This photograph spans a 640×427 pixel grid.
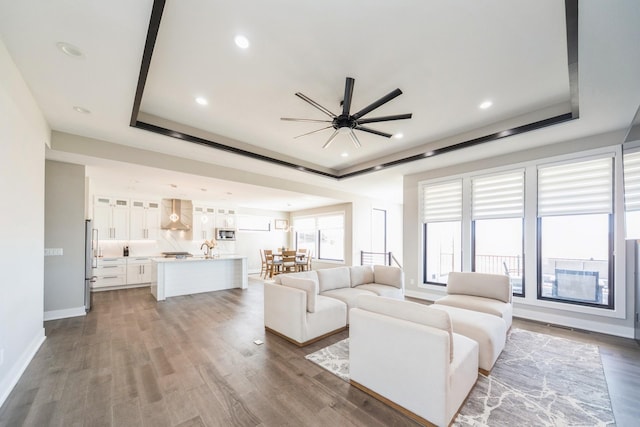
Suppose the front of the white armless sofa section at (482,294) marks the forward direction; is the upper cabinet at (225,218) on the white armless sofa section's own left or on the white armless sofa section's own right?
on the white armless sofa section's own right

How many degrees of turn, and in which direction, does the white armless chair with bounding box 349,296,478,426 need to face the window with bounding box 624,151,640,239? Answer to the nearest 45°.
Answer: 0° — it already faces it

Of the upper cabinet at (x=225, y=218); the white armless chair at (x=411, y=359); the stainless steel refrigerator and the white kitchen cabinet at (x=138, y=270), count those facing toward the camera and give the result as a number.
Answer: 2

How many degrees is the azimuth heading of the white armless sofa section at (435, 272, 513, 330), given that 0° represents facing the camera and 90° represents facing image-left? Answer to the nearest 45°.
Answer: approximately 45°

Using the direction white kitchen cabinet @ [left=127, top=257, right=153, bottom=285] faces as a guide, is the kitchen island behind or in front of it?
in front

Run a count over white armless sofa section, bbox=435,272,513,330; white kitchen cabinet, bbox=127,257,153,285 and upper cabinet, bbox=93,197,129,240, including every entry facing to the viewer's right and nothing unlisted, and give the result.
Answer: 0

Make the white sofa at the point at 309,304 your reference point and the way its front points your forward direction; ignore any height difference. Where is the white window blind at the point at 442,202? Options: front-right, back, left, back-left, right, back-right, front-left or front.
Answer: left

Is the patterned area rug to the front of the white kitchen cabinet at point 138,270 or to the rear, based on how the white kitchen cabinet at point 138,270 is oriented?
to the front

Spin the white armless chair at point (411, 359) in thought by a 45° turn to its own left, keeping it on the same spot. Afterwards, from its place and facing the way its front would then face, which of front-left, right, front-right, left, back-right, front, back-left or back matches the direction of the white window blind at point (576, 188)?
front-right

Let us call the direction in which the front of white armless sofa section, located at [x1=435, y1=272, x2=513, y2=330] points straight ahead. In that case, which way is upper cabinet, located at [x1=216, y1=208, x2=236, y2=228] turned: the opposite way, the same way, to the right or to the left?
to the left

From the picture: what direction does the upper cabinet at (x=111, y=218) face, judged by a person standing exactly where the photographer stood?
facing the viewer

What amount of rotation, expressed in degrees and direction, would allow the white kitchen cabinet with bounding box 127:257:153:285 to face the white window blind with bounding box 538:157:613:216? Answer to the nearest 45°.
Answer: approximately 45° to its left

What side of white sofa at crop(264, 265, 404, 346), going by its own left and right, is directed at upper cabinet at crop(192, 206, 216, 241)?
back

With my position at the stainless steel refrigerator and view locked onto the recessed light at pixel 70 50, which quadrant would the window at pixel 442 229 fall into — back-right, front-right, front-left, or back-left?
front-left

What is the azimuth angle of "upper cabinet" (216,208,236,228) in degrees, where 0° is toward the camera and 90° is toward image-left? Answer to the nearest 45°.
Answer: approximately 0°

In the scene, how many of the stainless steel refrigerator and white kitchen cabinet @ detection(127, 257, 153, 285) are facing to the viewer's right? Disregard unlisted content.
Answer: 1

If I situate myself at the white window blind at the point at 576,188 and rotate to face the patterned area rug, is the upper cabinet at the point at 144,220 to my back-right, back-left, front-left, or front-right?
front-right

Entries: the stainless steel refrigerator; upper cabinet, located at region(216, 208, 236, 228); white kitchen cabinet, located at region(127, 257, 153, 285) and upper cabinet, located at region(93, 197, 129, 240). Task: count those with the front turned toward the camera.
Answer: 3
